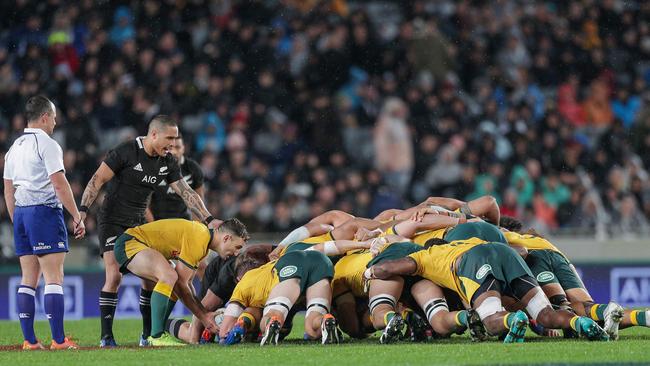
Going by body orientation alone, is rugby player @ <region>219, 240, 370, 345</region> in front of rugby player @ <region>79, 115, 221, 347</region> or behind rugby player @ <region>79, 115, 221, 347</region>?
in front

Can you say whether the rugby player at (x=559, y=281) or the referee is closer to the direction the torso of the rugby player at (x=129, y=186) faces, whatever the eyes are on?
the rugby player

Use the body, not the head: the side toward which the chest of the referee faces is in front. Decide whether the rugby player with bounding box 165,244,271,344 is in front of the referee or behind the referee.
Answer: in front

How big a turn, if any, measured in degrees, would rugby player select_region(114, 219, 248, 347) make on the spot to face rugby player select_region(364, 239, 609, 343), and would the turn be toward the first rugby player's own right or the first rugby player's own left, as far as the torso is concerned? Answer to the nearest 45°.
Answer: approximately 45° to the first rugby player's own right

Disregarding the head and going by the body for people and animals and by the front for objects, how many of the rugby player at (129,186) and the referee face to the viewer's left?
0

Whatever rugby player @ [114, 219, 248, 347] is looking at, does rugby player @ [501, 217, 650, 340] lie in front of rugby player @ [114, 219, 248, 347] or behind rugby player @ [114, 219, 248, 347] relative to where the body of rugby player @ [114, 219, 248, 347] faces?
in front

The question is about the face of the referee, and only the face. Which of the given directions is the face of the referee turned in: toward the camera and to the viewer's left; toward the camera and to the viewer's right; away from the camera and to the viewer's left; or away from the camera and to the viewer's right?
away from the camera and to the viewer's right

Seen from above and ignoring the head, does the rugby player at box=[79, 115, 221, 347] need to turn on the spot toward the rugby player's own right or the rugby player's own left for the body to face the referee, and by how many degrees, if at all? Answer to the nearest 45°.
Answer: approximately 90° to the rugby player's own right

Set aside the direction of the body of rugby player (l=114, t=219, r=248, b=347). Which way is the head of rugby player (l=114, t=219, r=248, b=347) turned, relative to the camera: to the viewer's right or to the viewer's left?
to the viewer's right

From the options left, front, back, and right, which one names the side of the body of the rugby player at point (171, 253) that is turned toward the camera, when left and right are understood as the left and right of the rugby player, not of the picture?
right
